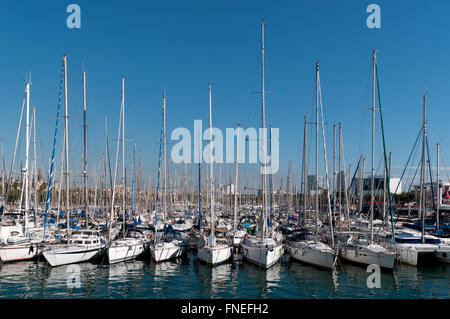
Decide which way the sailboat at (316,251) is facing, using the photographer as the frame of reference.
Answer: facing the viewer and to the right of the viewer

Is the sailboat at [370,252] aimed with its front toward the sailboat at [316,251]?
no

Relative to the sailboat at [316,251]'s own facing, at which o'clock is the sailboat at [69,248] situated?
the sailboat at [69,248] is roughly at 4 o'clock from the sailboat at [316,251].

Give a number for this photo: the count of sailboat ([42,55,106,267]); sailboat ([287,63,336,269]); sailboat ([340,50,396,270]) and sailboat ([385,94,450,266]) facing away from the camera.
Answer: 0

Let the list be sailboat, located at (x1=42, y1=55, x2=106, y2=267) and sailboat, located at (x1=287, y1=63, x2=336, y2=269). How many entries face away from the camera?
0

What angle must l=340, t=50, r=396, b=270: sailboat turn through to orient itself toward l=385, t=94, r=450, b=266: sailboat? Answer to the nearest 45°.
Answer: approximately 90° to its left

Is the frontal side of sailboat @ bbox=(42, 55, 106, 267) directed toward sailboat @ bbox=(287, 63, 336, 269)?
no

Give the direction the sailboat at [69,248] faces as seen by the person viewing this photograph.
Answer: facing the viewer and to the left of the viewer

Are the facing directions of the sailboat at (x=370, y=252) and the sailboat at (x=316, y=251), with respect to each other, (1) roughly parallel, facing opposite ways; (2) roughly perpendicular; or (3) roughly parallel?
roughly parallel

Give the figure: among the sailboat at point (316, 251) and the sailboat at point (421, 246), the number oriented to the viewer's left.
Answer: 0

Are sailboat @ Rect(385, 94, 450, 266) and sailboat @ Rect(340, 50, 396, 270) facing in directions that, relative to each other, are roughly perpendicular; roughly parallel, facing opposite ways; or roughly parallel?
roughly parallel

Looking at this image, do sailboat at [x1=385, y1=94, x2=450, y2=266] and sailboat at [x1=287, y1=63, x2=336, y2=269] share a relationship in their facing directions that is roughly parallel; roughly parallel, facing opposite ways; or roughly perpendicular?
roughly parallel
